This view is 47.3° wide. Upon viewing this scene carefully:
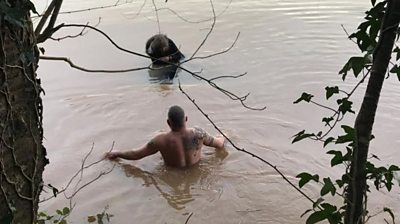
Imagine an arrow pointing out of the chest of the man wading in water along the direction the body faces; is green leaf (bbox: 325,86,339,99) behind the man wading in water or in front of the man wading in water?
behind

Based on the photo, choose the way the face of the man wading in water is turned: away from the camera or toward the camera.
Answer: away from the camera

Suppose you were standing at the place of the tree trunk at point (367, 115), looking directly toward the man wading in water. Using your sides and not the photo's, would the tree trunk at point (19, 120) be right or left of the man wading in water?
left

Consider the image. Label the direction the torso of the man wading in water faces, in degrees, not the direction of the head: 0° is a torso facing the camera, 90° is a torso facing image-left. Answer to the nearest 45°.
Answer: approximately 180°

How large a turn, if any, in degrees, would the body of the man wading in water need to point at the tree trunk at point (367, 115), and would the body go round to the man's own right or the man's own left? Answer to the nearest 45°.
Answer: approximately 180°

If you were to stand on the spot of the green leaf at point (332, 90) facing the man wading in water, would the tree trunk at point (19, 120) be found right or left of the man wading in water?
left

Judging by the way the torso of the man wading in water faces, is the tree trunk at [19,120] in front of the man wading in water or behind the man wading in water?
behind
